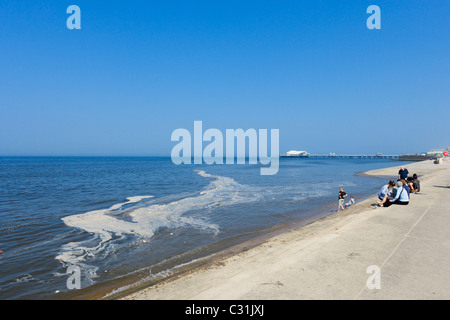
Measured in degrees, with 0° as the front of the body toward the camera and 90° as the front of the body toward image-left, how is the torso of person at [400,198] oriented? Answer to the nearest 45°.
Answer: approximately 90°
